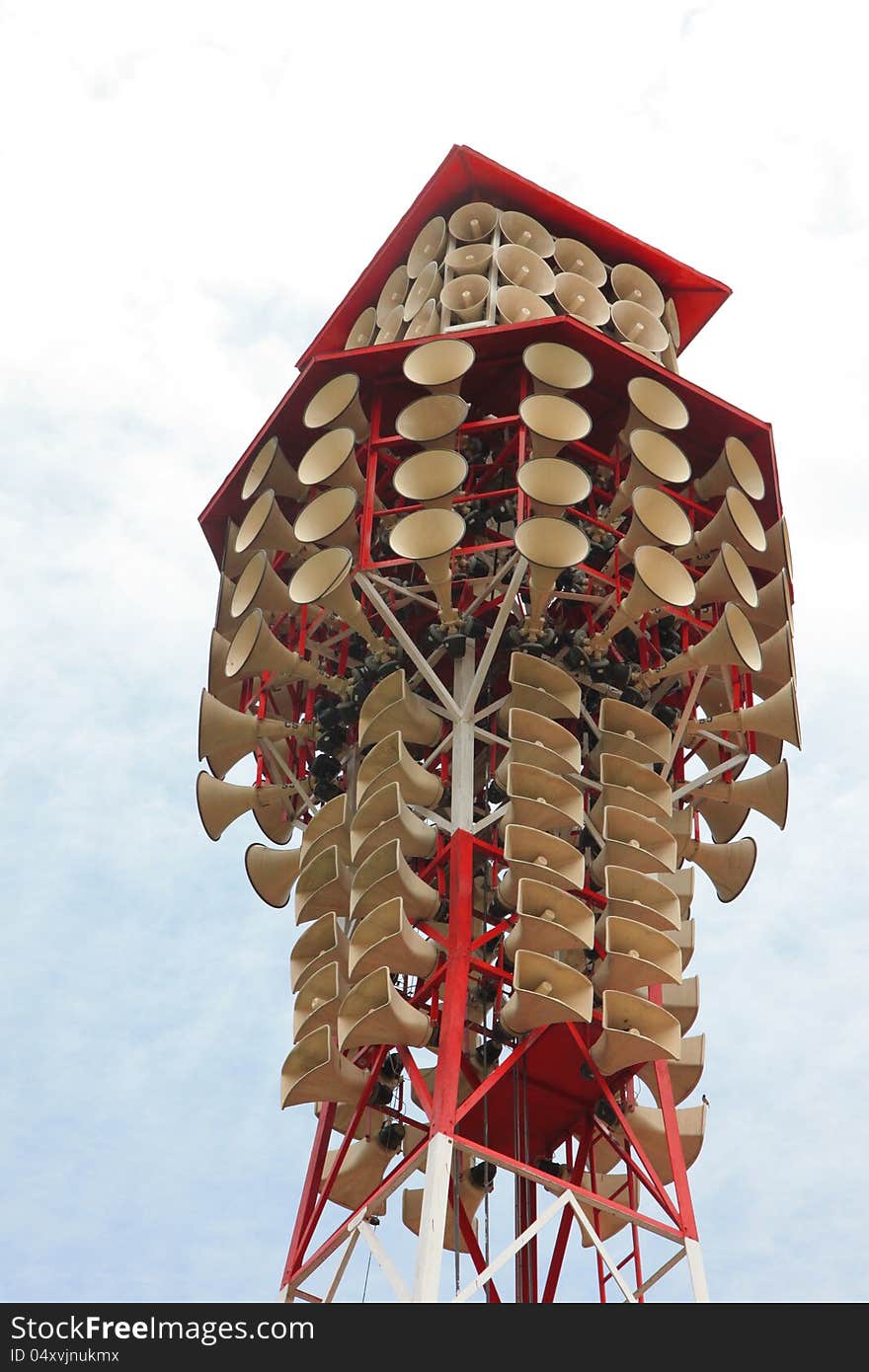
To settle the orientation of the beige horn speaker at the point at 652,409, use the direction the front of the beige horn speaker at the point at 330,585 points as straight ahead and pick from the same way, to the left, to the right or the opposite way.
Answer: to the left

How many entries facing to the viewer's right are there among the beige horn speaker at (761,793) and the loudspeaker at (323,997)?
1

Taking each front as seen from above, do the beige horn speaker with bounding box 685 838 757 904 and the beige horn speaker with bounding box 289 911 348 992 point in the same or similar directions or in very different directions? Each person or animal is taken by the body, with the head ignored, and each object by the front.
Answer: very different directions

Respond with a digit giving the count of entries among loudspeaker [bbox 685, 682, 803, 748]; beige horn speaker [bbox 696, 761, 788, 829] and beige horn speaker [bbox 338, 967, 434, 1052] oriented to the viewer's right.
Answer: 2

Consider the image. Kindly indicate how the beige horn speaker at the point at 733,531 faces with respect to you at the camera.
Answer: facing the viewer and to the right of the viewer

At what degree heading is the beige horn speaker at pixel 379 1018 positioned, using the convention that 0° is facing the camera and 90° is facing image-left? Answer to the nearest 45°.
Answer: approximately 45°

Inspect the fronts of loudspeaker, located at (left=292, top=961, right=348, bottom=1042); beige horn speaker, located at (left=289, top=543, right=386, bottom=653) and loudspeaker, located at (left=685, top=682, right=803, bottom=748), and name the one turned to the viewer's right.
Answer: loudspeaker, located at (left=685, top=682, right=803, bottom=748)

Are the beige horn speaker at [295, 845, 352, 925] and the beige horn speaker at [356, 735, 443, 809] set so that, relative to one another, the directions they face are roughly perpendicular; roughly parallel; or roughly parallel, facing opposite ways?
roughly parallel

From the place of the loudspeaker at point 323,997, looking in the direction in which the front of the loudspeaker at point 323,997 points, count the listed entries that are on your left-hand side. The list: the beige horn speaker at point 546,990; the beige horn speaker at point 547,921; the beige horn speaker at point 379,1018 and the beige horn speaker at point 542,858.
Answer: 4

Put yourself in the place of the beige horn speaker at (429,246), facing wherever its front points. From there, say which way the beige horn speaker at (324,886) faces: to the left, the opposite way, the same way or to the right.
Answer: the same way

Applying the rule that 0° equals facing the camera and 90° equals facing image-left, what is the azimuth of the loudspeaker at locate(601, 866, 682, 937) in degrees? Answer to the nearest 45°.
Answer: approximately 315°

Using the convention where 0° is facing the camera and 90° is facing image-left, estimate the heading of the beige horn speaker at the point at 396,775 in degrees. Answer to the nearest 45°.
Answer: approximately 45°

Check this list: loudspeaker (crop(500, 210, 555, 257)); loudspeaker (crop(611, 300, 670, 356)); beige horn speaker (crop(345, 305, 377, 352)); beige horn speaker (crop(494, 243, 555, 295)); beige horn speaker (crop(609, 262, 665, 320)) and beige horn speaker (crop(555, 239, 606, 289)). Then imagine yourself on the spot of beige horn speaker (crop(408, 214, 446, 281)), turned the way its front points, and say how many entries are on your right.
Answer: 1

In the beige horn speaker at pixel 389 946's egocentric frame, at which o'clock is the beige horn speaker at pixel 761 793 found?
the beige horn speaker at pixel 761 793 is roughly at 7 o'clock from the beige horn speaker at pixel 389 946.

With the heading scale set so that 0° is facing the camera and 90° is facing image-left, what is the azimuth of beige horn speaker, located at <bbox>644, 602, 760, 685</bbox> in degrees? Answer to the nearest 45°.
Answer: approximately 315°
